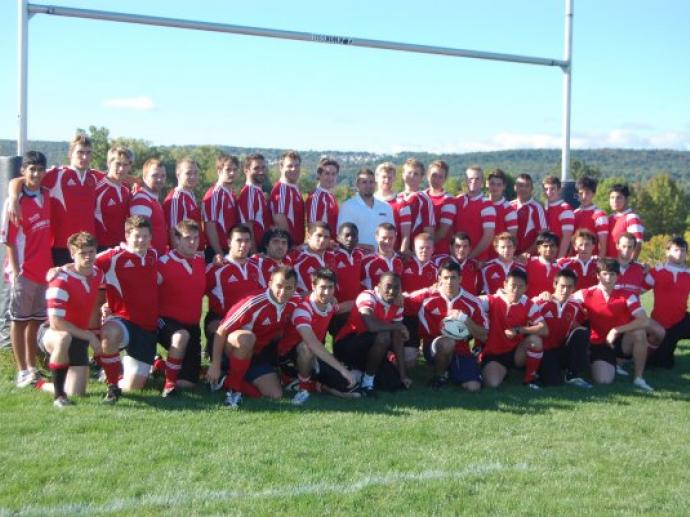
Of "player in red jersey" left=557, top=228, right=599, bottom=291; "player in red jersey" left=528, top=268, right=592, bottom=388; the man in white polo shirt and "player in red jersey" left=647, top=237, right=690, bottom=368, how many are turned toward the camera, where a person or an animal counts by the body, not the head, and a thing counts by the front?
4

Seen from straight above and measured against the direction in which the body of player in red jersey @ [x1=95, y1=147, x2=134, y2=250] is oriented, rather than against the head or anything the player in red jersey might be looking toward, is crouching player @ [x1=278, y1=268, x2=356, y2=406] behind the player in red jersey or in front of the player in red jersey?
in front

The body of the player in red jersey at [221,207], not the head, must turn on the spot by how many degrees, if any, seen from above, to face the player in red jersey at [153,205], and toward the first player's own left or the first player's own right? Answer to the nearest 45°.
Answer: approximately 90° to the first player's own right

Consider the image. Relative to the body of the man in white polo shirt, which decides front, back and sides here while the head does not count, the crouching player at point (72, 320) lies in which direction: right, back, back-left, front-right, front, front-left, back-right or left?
front-right

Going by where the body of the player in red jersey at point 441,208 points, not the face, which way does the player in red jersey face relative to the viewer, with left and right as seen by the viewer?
facing the viewer and to the left of the viewer

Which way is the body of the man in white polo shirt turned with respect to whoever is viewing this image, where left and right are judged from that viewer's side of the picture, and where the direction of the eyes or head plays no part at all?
facing the viewer

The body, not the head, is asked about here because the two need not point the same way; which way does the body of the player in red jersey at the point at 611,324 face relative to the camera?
toward the camera

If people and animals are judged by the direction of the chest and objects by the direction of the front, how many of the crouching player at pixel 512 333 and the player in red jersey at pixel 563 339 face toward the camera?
2

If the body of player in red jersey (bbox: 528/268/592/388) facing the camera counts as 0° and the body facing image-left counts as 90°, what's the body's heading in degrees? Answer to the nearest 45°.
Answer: approximately 0°

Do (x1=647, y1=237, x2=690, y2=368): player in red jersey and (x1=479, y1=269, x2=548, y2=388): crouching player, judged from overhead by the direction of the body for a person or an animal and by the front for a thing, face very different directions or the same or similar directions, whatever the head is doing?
same or similar directions
